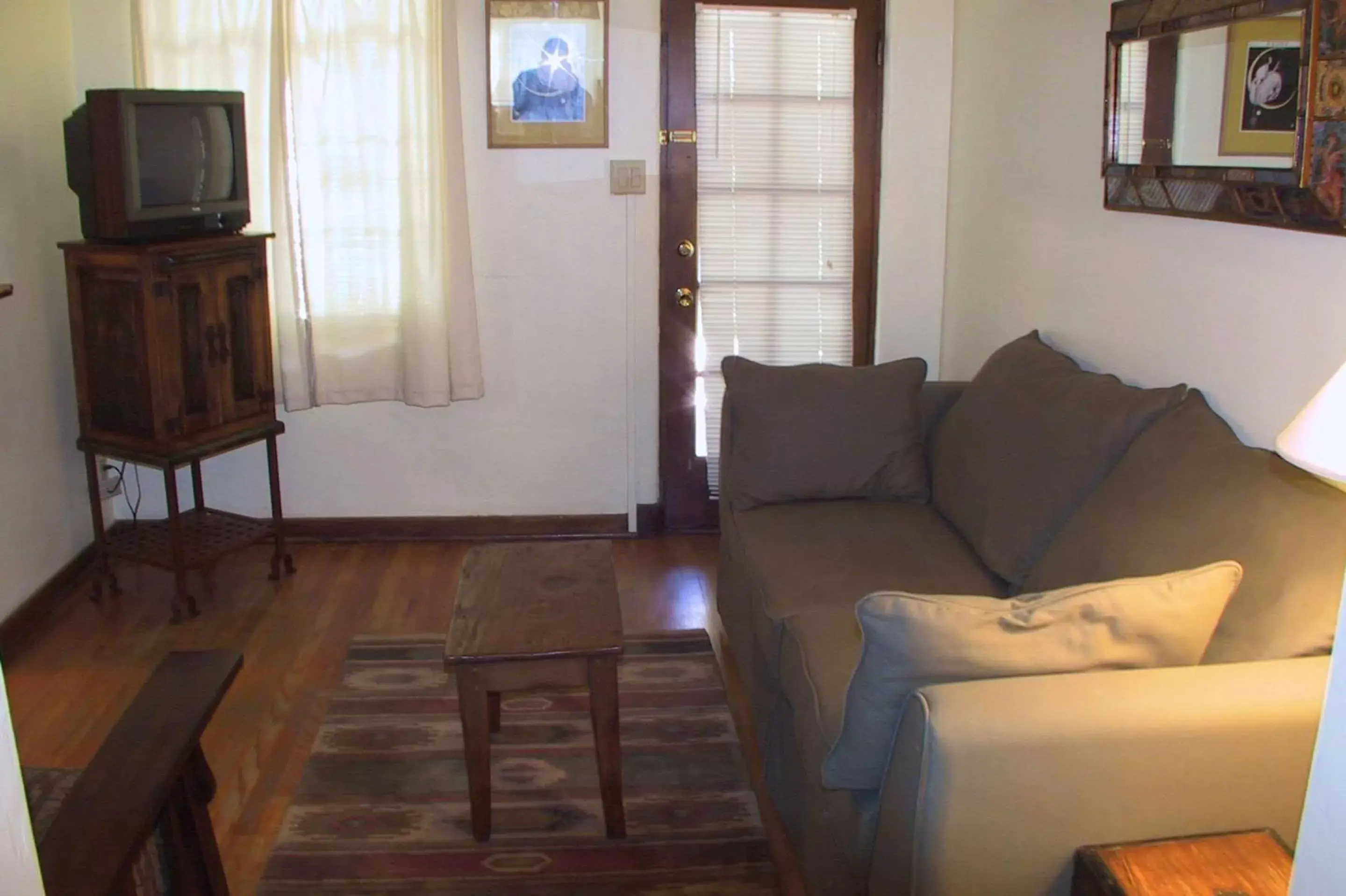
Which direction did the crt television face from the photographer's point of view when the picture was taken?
facing the viewer and to the right of the viewer

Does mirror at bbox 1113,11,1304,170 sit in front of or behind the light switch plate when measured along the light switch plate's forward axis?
in front

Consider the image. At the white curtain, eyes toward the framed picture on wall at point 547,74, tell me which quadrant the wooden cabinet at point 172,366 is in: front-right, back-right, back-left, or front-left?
back-right

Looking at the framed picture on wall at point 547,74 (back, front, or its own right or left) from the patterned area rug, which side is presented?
front

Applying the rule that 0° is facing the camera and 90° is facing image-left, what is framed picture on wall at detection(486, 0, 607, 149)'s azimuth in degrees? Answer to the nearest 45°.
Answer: approximately 0°

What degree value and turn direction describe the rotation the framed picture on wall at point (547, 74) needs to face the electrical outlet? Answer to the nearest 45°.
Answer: approximately 90° to its right

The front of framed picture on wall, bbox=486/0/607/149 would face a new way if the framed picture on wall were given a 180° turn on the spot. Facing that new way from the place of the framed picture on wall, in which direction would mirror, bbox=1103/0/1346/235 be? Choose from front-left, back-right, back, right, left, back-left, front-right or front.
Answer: back-right

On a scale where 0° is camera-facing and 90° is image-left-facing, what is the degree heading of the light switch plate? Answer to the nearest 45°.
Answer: approximately 0°

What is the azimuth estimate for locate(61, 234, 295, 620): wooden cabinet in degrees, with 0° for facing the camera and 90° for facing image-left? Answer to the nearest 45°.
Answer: approximately 315°

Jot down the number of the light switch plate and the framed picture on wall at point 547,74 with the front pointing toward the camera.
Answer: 2
